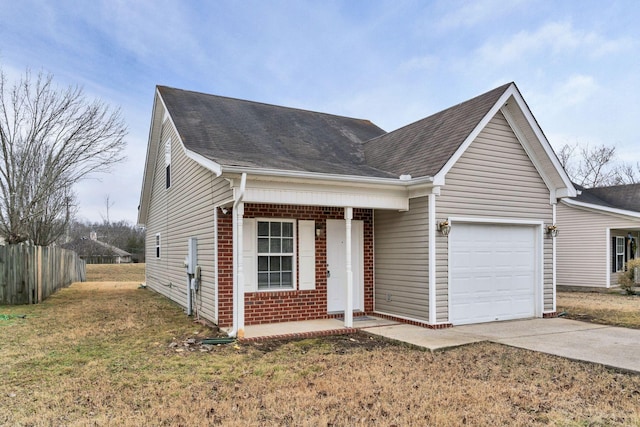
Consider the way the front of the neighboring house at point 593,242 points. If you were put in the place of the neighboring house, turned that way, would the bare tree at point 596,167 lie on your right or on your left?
on your left

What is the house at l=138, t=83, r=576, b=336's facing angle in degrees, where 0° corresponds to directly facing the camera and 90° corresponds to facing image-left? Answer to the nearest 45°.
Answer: approximately 315°

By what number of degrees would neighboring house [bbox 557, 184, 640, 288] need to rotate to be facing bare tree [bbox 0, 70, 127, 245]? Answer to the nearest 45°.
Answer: approximately 90° to its right

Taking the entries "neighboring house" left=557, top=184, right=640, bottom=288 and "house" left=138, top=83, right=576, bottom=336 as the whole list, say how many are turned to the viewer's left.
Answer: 0

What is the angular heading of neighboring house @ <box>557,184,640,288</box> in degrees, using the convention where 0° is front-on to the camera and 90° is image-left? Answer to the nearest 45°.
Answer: approximately 315°

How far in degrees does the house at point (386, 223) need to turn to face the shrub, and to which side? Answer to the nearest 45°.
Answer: approximately 90° to its left

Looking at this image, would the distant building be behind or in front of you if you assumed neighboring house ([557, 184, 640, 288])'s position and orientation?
behind
